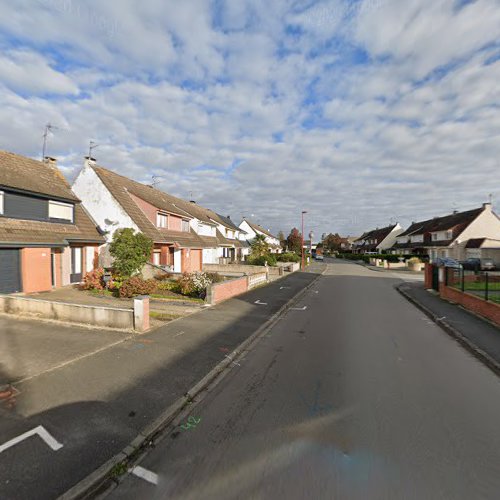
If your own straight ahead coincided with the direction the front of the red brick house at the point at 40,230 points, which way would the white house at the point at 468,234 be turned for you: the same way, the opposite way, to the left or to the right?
the opposite way

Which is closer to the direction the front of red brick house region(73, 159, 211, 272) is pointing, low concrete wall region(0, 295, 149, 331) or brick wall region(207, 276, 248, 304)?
the brick wall

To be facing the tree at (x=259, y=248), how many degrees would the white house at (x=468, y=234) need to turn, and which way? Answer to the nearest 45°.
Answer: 0° — it already faces it

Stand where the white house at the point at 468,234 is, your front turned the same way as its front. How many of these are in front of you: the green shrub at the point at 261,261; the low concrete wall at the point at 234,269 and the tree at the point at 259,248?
3

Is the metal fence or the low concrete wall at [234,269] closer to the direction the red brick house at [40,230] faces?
the metal fence

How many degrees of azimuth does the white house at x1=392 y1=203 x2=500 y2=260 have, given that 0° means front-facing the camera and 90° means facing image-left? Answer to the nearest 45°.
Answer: approximately 45°

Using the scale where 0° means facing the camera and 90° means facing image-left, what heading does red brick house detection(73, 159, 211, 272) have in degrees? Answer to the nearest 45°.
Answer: approximately 315°

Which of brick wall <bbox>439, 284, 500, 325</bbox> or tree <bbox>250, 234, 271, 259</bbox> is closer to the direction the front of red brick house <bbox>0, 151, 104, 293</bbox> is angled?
the brick wall

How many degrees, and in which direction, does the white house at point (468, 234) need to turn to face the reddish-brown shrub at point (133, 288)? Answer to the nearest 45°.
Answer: approximately 45° to its left
